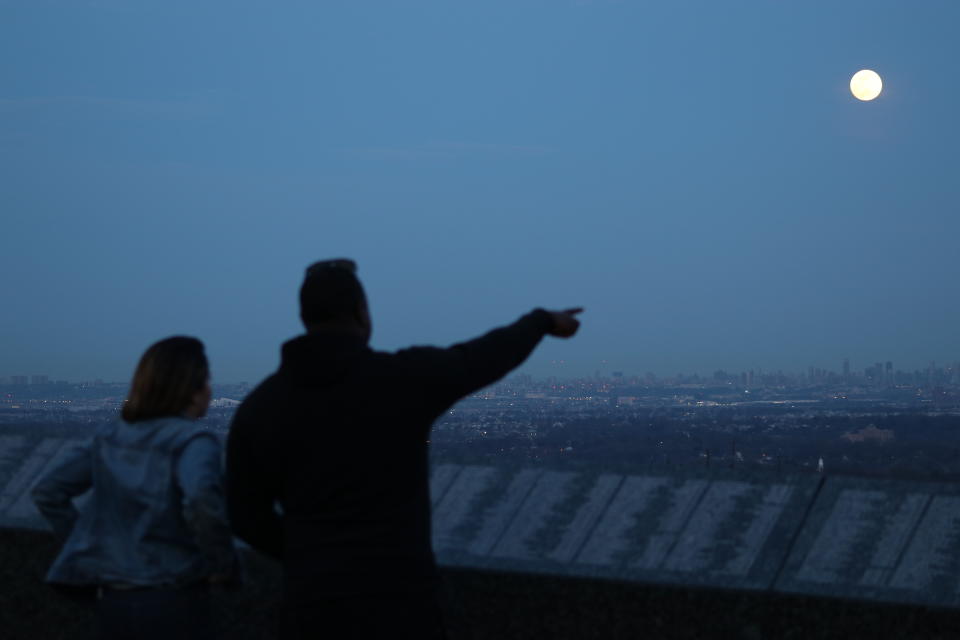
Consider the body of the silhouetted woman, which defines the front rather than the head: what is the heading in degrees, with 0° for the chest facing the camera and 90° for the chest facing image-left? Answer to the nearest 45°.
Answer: approximately 225°

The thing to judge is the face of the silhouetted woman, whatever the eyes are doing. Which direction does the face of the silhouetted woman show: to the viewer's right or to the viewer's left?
to the viewer's right

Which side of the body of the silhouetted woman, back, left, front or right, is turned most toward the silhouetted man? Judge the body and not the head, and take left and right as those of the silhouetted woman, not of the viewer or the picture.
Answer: right
